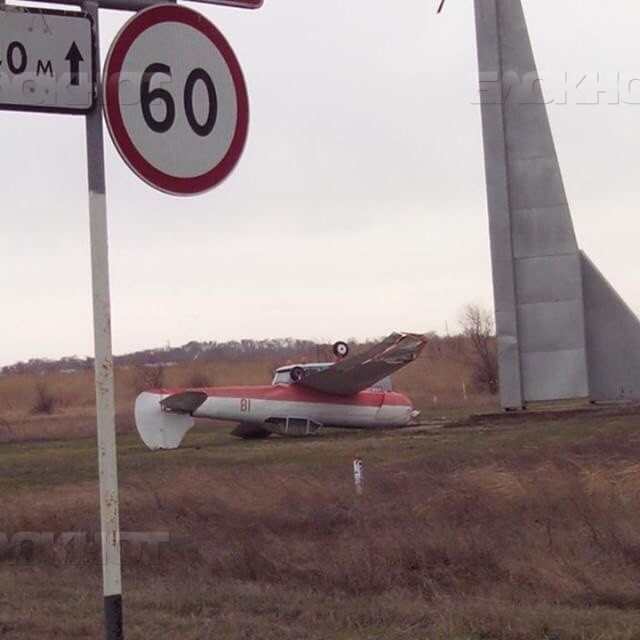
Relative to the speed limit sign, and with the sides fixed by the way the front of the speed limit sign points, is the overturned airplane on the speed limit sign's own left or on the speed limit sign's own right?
on the speed limit sign's own left

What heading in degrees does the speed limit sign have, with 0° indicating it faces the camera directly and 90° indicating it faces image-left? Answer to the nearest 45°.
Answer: approximately 315°

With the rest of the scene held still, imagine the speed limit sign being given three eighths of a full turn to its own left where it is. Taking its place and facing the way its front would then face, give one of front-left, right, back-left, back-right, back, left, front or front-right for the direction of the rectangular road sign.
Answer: left
